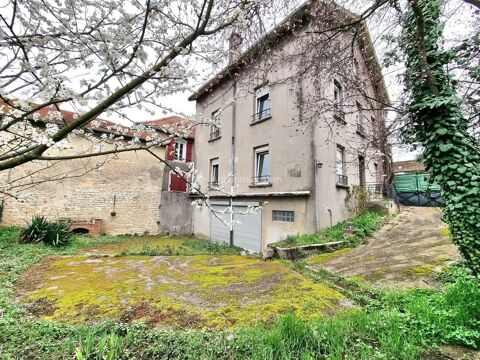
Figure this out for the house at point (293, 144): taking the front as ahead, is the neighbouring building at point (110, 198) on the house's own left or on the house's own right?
on the house's own right

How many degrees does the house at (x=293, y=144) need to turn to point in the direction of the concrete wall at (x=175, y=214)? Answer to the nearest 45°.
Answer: approximately 90° to its right

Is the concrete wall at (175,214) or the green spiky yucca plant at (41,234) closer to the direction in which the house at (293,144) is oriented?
the green spiky yucca plant

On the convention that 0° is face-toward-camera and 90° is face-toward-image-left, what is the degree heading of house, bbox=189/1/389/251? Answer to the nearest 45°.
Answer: approximately 45°

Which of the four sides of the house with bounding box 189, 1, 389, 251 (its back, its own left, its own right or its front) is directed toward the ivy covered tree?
left

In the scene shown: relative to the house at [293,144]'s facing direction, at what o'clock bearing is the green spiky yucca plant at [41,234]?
The green spiky yucca plant is roughly at 1 o'clock from the house.
